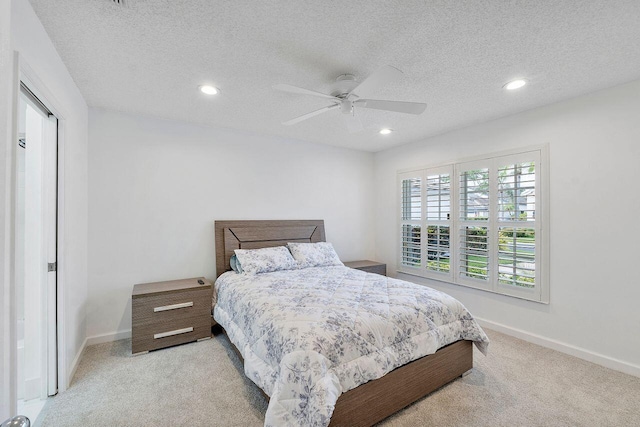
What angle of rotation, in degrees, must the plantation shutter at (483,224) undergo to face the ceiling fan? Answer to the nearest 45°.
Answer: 0° — it already faces it

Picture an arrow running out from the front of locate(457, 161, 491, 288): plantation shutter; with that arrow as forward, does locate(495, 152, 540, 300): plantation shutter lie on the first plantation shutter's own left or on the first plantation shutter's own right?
on the first plantation shutter's own left

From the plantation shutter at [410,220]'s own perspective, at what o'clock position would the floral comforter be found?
The floral comforter is roughly at 11 o'clock from the plantation shutter.

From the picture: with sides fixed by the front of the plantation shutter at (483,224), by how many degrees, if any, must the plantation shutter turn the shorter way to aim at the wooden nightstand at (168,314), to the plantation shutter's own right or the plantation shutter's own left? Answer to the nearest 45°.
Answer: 0° — it already faces it

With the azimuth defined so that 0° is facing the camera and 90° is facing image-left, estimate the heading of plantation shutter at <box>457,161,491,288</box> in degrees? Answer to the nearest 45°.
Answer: approximately 45°

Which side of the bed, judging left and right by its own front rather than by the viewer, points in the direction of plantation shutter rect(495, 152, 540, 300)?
left

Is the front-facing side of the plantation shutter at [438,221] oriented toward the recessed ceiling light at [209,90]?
yes
